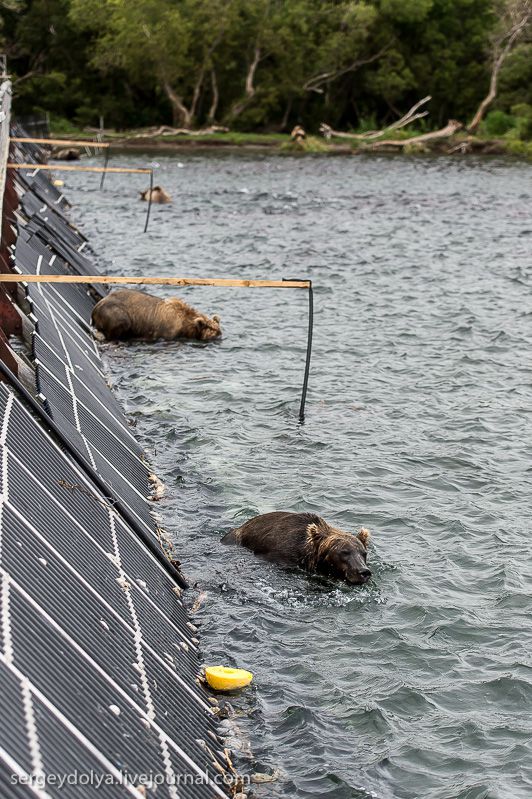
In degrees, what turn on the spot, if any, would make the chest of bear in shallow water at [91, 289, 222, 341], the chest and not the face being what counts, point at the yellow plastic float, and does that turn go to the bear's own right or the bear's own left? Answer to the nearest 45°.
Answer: approximately 90° to the bear's own right

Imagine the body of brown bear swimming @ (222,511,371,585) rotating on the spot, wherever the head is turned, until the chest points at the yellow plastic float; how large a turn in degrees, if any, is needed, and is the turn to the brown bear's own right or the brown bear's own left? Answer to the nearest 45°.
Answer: approximately 45° to the brown bear's own right

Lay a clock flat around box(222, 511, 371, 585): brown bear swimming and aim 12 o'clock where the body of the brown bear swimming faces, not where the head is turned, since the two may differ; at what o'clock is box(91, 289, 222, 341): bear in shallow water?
The bear in shallow water is roughly at 7 o'clock from the brown bear swimming.

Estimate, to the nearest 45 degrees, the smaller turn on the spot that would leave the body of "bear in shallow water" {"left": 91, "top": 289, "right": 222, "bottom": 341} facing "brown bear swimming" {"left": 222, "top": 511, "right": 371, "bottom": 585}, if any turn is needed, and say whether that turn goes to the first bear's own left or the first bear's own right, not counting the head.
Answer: approximately 90° to the first bear's own right

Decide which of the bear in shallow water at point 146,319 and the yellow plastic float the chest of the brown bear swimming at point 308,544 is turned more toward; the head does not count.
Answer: the yellow plastic float

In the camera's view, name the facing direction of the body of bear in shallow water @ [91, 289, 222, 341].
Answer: to the viewer's right
